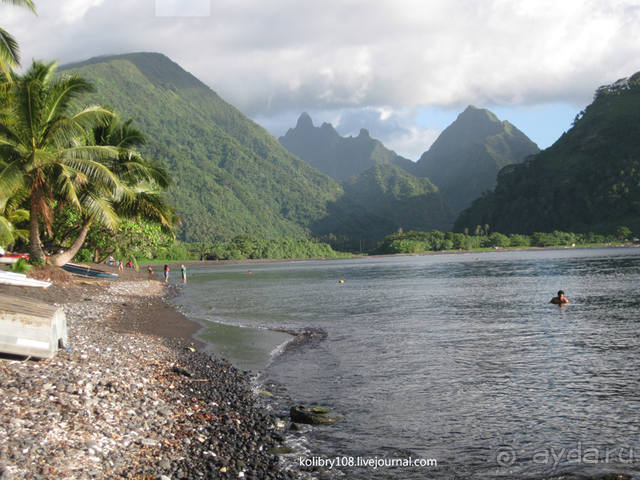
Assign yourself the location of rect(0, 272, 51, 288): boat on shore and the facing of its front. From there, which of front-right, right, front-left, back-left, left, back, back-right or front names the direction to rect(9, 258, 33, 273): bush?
left

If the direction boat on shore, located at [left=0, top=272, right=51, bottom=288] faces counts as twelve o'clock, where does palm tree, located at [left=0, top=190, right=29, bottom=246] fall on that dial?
The palm tree is roughly at 9 o'clock from the boat on shore.

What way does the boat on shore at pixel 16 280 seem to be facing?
to the viewer's right
